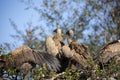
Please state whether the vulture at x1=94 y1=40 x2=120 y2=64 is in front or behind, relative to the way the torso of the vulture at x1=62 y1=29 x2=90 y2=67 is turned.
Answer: behind

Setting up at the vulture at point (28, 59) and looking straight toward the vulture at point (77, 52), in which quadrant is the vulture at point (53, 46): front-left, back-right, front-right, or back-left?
front-left
